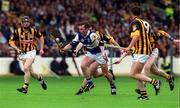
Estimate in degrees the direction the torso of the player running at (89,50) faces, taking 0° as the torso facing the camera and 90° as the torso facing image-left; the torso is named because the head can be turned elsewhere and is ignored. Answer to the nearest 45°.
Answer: approximately 45°
